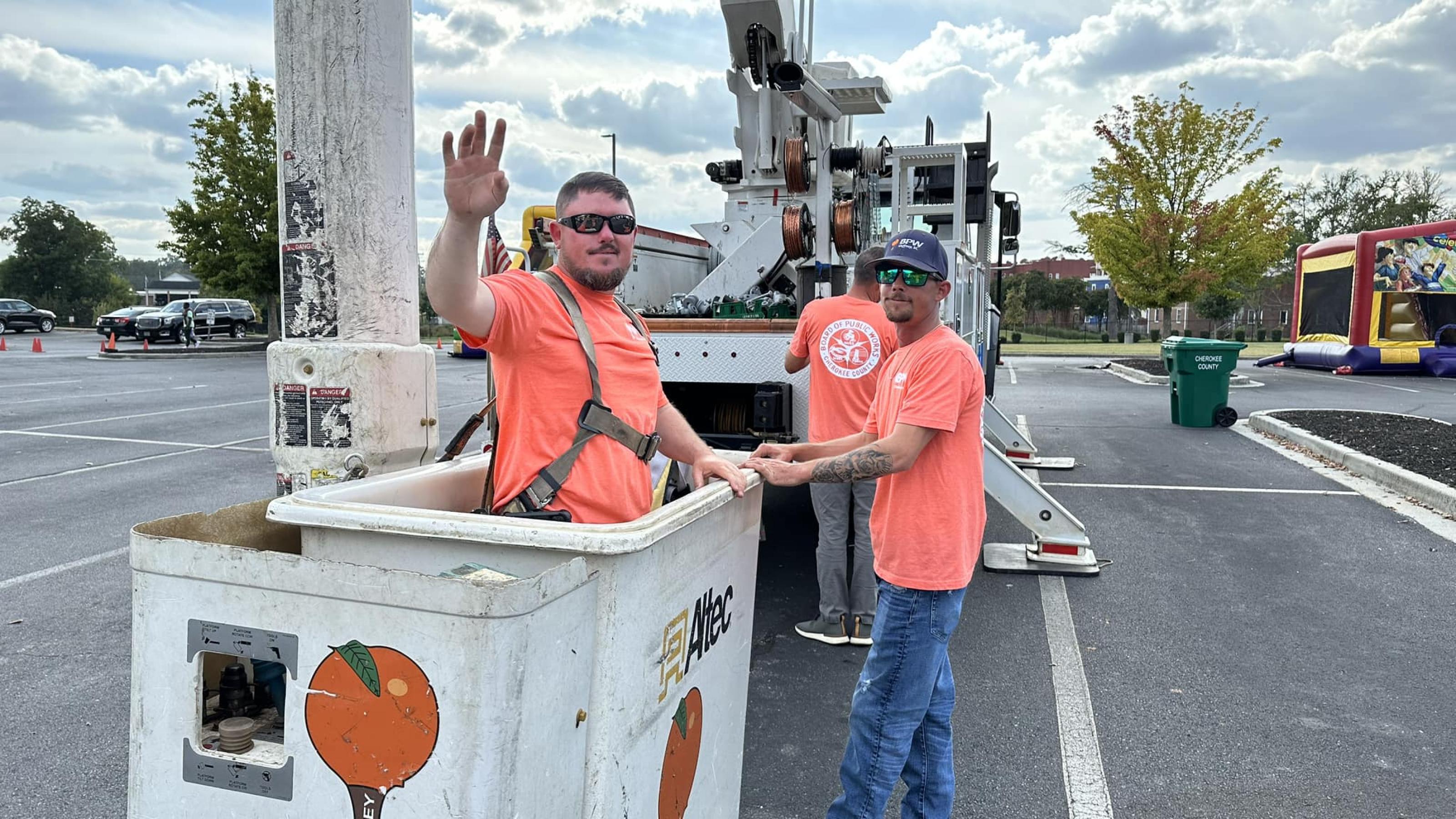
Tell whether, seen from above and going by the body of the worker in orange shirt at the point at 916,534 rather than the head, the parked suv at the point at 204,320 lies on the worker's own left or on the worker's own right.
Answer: on the worker's own right

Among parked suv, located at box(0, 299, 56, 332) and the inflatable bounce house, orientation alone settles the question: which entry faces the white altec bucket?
the inflatable bounce house

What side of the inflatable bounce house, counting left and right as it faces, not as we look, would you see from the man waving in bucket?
front

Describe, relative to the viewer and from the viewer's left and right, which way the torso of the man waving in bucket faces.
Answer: facing the viewer and to the right of the viewer

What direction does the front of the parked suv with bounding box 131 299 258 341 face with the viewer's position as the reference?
facing the viewer and to the left of the viewer

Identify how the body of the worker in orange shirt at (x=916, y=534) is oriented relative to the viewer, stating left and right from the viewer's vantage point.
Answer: facing to the left of the viewer

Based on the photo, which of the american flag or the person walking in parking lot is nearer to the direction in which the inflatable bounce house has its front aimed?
the american flag

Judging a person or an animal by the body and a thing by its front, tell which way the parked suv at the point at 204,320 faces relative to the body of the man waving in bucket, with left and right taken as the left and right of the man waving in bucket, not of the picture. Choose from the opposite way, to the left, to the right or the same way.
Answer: to the right
